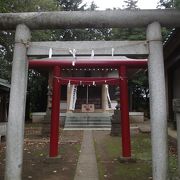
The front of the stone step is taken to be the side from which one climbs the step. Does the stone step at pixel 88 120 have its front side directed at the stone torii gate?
yes

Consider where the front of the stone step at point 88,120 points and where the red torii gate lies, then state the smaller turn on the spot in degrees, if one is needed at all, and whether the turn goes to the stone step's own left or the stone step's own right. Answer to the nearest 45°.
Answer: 0° — it already faces it

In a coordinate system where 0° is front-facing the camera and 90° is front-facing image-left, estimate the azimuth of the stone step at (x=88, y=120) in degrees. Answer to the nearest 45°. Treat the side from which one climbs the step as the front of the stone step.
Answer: approximately 0°
